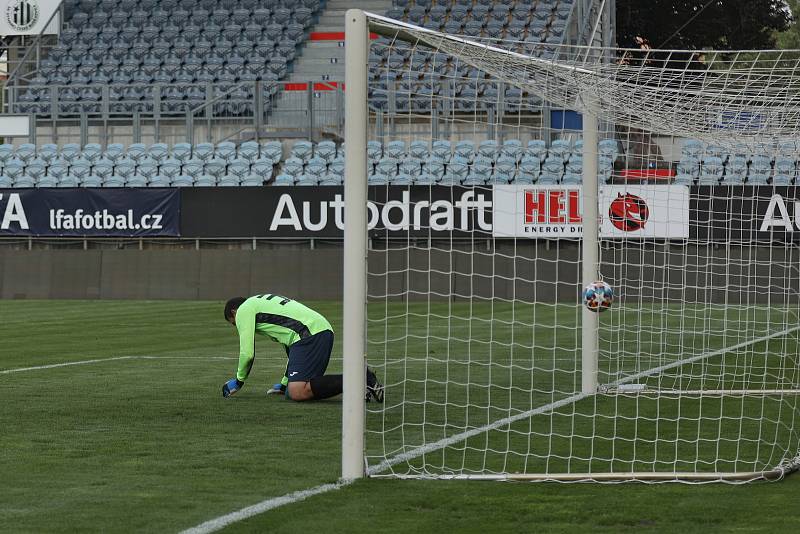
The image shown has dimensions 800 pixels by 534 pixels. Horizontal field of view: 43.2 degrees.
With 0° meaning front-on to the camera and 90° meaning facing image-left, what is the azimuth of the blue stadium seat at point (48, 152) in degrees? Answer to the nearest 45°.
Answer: approximately 0°

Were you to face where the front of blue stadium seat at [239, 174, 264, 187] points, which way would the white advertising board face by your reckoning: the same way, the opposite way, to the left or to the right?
the same way

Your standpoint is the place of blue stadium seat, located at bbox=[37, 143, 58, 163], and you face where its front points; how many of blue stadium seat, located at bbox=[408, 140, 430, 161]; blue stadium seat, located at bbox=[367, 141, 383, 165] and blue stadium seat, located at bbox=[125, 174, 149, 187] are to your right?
0

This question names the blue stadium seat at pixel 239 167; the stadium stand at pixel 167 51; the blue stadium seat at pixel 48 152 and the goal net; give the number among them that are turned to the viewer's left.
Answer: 1

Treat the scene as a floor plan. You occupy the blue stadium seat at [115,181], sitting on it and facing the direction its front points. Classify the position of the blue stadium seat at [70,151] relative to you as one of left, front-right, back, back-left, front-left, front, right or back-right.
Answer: back-right

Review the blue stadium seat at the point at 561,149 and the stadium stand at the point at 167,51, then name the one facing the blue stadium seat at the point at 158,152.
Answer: the stadium stand

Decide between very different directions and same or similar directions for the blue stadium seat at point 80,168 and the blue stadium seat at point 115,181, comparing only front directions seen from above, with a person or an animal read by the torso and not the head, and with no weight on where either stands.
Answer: same or similar directions

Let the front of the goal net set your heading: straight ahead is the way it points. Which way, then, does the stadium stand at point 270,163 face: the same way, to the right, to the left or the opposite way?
to the left

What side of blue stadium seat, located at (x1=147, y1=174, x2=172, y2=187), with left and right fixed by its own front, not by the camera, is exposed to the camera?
front

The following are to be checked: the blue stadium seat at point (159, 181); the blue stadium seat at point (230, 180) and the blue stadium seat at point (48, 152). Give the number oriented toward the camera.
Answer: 3

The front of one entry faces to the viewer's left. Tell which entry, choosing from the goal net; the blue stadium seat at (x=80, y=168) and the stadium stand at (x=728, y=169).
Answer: the goal net

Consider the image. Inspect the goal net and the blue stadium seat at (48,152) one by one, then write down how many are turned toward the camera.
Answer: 1

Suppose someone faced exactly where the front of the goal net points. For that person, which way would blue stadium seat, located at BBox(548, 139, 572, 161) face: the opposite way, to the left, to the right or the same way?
to the left

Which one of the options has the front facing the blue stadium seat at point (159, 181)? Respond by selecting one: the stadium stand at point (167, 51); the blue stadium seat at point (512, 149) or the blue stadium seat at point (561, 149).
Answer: the stadium stand

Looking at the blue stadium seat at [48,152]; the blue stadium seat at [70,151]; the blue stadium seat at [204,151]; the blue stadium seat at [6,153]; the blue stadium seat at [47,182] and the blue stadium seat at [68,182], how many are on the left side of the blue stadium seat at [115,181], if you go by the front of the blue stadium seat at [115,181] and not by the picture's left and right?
1

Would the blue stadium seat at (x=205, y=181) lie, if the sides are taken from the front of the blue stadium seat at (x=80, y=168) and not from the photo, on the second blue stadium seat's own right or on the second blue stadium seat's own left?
on the second blue stadium seat's own left

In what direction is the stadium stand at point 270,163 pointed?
toward the camera

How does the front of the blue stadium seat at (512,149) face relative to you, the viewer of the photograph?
facing the viewer
